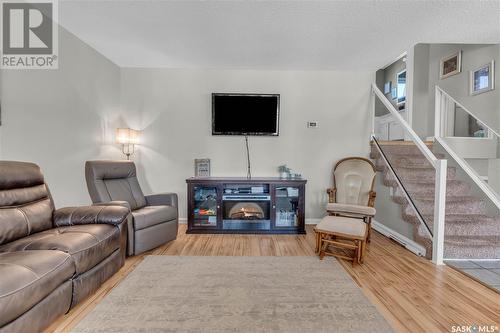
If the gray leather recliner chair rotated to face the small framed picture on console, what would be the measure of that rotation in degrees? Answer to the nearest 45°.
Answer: approximately 90° to its left

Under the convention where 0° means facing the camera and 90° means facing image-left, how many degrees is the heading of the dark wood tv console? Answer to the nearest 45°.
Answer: approximately 0°

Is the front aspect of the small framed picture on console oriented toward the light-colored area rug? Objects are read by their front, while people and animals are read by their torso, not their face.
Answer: yes

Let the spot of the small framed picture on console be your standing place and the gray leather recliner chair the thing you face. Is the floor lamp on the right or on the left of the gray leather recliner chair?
right

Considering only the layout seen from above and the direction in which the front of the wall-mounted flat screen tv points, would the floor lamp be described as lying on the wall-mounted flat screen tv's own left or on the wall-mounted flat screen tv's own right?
on the wall-mounted flat screen tv's own right

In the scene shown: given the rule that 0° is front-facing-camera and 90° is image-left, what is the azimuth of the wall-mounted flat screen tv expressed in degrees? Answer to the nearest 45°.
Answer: approximately 0°

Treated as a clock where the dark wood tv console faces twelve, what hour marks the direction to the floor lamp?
The floor lamp is roughly at 3 o'clock from the dark wood tv console.

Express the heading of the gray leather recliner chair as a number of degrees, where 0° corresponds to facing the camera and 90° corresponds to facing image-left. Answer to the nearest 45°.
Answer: approximately 315°

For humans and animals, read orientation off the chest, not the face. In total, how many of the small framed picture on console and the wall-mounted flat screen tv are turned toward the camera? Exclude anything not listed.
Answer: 2

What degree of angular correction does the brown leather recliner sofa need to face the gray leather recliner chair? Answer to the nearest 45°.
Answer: approximately 90° to its left
